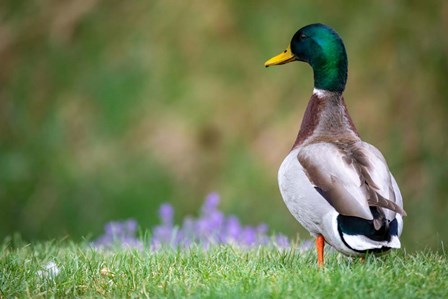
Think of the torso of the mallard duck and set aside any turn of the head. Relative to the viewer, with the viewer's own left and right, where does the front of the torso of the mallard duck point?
facing away from the viewer and to the left of the viewer

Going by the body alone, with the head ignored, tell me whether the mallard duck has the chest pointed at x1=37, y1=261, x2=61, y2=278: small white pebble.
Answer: no
